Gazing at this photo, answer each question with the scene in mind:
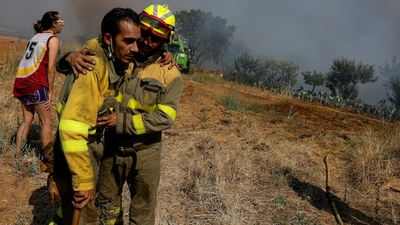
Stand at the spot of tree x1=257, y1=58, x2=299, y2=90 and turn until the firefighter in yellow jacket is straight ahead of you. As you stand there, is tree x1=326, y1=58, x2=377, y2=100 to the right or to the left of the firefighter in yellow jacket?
left

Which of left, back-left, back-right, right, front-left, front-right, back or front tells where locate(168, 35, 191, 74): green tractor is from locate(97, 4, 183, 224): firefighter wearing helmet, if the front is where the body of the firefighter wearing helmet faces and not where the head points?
back-right

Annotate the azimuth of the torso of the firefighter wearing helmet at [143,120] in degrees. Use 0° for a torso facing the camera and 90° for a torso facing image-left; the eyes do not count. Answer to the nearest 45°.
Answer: approximately 45°

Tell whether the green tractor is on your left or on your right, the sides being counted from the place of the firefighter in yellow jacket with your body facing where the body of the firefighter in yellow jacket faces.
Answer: on your left

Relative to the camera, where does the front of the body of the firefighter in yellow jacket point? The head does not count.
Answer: to the viewer's right

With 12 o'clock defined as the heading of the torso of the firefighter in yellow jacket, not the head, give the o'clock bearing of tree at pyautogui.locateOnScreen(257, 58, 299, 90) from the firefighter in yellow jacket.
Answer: The tree is roughly at 10 o'clock from the firefighter in yellow jacket.

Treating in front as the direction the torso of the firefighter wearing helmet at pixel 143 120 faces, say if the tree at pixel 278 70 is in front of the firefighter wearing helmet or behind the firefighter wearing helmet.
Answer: behind
